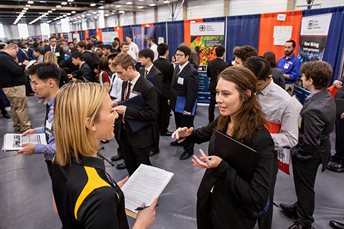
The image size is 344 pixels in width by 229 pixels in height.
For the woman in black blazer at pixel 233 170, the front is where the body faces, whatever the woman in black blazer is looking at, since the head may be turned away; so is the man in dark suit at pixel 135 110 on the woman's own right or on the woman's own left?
on the woman's own right

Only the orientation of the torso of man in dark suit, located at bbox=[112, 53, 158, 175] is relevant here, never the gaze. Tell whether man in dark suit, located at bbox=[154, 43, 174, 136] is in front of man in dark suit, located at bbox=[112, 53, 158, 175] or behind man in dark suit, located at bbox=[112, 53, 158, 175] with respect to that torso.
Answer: behind

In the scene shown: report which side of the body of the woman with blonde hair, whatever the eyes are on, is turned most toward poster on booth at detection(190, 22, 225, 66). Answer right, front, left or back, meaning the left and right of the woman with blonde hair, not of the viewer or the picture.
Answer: front

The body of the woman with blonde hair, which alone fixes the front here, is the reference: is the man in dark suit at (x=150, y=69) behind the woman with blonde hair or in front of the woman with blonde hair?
in front

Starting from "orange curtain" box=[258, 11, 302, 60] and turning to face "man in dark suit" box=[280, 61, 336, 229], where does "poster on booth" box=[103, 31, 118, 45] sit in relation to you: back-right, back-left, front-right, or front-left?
back-right

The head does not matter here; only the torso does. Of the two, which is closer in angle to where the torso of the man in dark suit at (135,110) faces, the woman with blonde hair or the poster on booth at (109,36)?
the woman with blonde hair

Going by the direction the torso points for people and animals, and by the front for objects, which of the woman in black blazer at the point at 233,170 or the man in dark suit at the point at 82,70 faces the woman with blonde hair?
the woman in black blazer

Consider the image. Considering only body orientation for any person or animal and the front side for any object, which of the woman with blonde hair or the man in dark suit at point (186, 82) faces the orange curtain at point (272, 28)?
the woman with blonde hair

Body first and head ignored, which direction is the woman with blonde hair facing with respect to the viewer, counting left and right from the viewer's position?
facing away from the viewer and to the right of the viewer

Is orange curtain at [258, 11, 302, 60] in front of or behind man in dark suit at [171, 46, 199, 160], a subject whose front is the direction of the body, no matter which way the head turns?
behind

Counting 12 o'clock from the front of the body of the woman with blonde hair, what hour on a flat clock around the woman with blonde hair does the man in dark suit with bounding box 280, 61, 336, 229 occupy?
The man in dark suit is roughly at 1 o'clock from the woman with blonde hair.

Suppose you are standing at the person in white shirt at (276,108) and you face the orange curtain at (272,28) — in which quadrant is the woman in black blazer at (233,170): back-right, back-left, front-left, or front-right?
back-left

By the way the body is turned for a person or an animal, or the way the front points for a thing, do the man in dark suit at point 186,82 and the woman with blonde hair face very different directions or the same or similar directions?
very different directions
